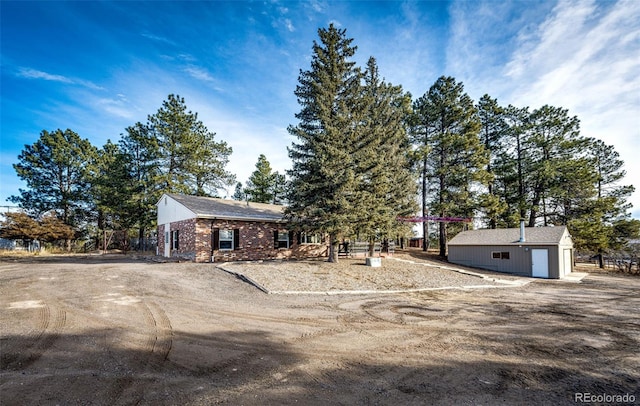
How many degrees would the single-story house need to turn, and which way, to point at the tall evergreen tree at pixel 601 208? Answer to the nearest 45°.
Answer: approximately 45° to its left

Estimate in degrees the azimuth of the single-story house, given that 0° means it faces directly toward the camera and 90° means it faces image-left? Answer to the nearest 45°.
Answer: approximately 315°

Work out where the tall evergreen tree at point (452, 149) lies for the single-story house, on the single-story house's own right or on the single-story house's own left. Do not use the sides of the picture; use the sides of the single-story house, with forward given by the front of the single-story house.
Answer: on the single-story house's own left

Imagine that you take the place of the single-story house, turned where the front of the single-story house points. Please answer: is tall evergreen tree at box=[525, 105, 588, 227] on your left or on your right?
on your left

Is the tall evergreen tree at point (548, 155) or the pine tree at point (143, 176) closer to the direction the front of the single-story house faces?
the tall evergreen tree

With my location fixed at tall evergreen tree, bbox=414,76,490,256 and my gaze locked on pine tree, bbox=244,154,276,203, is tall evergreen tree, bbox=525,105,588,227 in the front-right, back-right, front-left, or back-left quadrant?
back-right

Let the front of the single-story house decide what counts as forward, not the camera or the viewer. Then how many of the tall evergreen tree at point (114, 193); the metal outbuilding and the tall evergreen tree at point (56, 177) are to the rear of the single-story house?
2

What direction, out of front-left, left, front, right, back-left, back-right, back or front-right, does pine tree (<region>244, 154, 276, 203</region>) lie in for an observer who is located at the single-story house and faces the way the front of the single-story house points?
back-left

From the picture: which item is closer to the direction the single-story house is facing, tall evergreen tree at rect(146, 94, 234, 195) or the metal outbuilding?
the metal outbuilding

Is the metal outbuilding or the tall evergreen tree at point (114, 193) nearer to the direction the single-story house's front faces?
the metal outbuilding

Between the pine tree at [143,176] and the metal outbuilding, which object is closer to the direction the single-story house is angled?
the metal outbuilding
